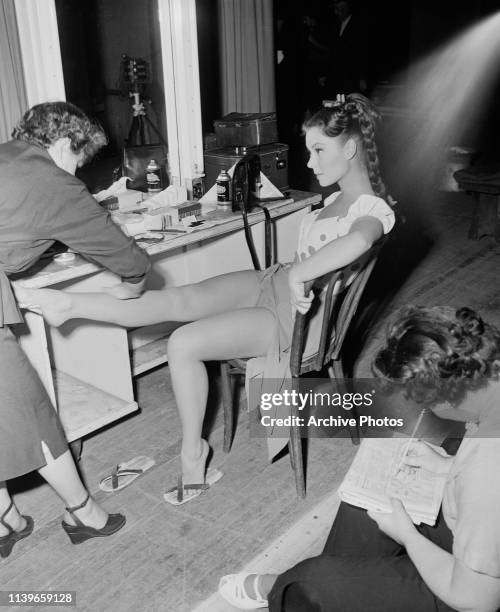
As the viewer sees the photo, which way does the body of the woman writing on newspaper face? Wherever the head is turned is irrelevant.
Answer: to the viewer's left

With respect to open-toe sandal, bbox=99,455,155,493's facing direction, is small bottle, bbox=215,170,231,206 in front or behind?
behind

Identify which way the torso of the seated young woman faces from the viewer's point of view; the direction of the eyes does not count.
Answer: to the viewer's left

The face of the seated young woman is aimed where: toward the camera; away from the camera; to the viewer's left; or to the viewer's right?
to the viewer's left

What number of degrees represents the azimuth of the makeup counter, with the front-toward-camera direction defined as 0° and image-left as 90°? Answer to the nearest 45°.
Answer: approximately 315°

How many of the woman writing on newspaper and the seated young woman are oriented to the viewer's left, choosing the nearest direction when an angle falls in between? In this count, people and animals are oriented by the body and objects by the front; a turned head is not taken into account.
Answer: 2

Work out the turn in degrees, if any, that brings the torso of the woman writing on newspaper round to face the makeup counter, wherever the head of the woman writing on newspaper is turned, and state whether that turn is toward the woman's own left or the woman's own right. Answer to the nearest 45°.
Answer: approximately 45° to the woman's own right

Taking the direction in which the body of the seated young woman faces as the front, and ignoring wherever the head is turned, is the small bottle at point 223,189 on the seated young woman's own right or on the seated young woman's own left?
on the seated young woman's own right

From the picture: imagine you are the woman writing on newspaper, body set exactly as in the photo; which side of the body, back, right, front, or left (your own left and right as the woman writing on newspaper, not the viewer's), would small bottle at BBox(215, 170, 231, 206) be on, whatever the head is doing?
right

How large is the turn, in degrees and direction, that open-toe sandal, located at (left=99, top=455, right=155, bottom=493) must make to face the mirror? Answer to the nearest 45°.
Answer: approximately 135° to its right

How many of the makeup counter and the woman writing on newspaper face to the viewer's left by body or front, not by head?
1
